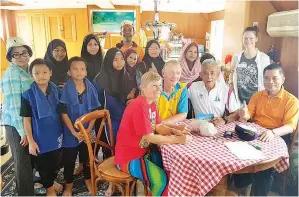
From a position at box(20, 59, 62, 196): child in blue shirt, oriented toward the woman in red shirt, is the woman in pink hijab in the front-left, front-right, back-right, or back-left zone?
front-left

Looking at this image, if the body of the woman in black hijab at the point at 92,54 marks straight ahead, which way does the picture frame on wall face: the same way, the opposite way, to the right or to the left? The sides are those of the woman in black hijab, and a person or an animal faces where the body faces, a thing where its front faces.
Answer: the same way

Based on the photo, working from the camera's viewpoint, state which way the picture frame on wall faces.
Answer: facing the viewer

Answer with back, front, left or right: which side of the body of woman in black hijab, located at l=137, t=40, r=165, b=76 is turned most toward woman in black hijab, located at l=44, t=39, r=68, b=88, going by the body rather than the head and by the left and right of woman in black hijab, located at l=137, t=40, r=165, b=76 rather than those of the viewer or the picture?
right

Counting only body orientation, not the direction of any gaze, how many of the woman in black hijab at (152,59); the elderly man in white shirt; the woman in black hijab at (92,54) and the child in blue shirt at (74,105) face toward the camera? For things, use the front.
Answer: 4

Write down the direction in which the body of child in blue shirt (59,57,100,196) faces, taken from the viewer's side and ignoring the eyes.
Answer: toward the camera

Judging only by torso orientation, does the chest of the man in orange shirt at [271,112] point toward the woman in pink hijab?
no

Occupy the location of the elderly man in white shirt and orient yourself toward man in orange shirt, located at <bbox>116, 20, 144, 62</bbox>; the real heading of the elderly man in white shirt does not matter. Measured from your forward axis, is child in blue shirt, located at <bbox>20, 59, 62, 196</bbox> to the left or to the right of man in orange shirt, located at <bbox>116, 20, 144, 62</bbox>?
left

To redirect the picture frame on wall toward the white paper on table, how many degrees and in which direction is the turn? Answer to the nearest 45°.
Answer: approximately 45° to its left

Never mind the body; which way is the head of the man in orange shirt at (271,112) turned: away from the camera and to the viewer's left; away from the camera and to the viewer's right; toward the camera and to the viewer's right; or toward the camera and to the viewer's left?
toward the camera and to the viewer's left

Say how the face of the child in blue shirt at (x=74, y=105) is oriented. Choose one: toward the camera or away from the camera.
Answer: toward the camera

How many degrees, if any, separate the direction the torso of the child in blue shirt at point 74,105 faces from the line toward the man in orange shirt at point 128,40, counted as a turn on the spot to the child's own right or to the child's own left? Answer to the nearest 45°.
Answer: approximately 135° to the child's own left

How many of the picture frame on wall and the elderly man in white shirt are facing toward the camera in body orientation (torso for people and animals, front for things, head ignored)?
2

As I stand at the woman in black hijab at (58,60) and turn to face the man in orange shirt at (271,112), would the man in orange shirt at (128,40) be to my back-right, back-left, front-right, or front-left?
front-left
